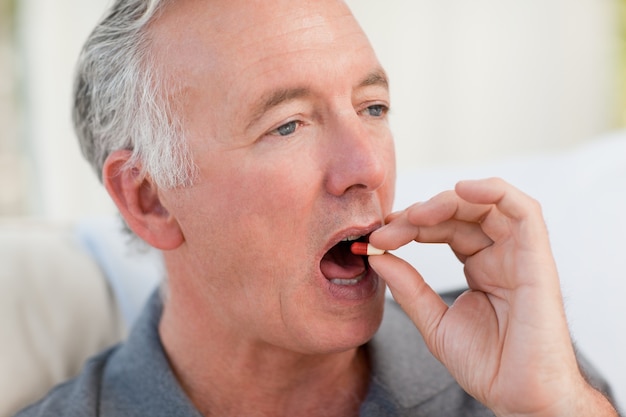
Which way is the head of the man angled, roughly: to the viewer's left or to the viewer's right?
to the viewer's right

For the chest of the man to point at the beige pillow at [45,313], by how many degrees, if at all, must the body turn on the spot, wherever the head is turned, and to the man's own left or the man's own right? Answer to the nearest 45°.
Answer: approximately 180°
